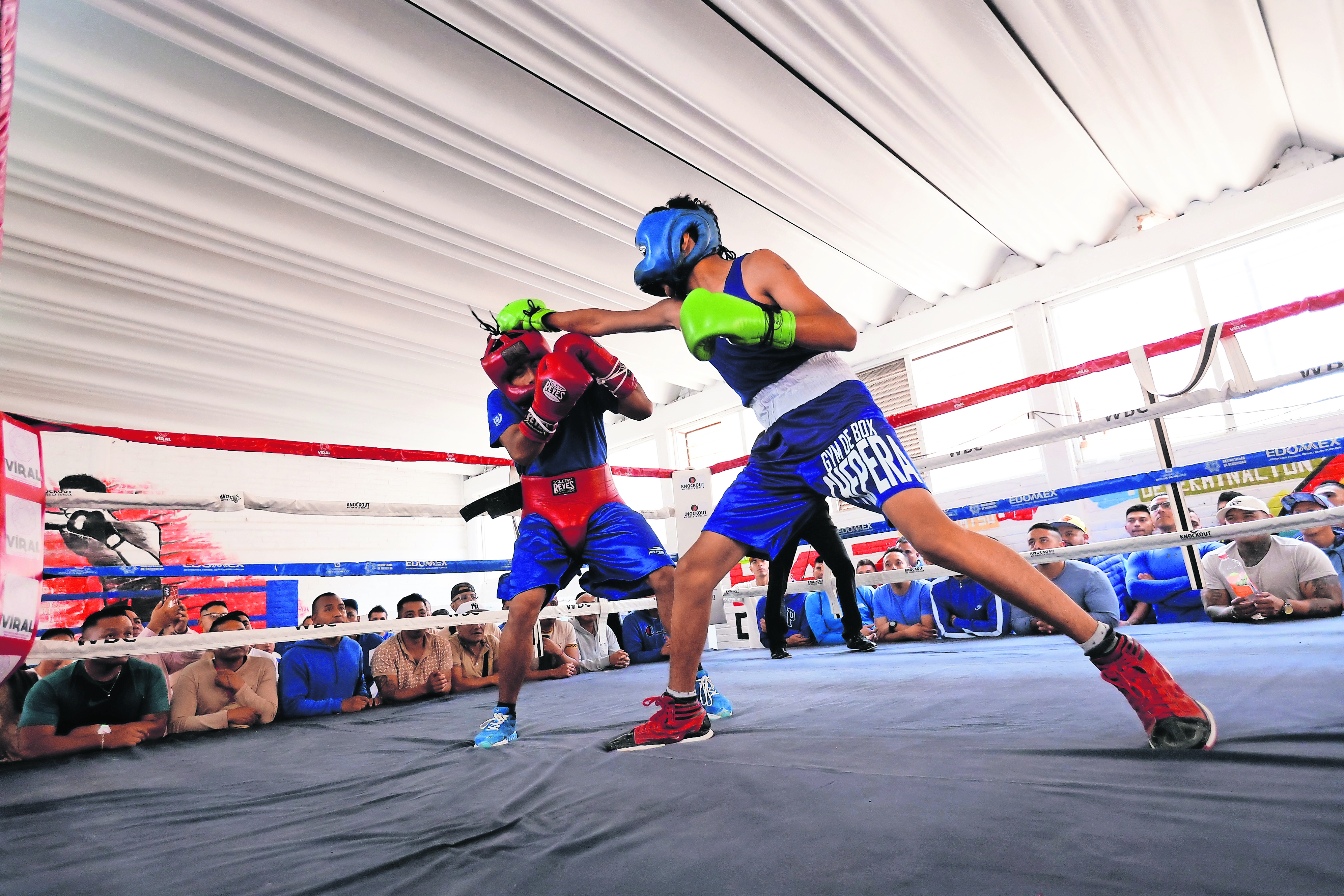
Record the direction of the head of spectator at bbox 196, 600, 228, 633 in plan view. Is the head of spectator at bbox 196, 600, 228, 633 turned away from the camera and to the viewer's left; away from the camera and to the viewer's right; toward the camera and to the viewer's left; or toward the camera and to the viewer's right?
toward the camera and to the viewer's right

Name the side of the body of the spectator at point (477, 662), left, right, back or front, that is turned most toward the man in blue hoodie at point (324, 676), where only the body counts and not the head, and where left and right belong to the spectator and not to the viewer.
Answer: right

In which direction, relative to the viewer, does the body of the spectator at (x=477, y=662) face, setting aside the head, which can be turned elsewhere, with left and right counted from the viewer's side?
facing the viewer and to the right of the viewer

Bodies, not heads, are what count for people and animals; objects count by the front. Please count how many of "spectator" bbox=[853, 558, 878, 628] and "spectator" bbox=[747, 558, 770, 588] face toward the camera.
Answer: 2

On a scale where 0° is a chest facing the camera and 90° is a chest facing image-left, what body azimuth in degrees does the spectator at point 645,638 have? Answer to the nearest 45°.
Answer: approximately 315°

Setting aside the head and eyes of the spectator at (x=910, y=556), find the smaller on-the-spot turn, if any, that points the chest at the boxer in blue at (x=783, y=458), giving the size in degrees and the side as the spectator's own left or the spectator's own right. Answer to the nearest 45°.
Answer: approximately 45° to the spectator's own left

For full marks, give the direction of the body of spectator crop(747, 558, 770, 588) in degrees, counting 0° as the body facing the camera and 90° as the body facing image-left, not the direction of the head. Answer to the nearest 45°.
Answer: approximately 0°

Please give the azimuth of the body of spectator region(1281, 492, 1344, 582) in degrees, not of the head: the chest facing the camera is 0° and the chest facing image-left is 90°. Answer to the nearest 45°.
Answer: approximately 45°

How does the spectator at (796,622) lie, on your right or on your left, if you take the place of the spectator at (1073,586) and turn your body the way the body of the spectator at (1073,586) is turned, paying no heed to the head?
on your right

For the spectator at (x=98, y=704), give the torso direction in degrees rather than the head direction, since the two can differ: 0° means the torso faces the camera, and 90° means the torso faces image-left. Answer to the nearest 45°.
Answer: approximately 315°
